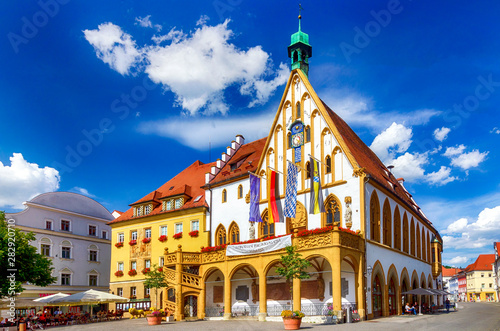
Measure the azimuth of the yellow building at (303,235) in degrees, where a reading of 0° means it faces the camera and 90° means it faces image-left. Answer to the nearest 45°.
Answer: approximately 45°

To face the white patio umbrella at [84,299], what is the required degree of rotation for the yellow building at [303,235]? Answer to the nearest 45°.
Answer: approximately 45° to its right

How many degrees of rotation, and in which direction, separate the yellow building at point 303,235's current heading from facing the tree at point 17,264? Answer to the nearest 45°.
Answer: approximately 45° to its right
